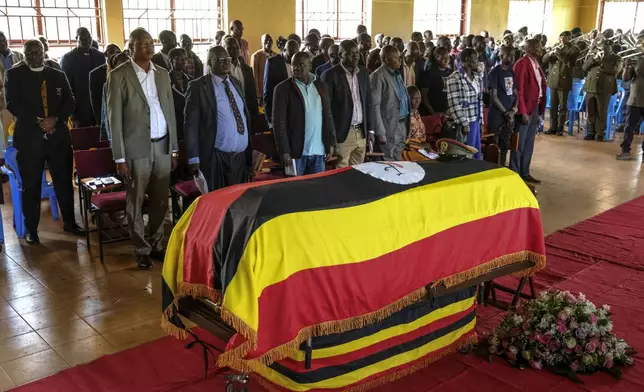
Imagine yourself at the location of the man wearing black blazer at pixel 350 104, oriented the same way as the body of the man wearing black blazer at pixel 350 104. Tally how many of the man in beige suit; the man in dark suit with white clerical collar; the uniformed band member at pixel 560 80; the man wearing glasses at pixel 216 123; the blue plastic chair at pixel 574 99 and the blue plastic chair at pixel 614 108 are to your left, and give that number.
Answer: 3

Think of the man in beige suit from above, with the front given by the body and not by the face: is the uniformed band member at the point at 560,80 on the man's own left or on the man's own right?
on the man's own left

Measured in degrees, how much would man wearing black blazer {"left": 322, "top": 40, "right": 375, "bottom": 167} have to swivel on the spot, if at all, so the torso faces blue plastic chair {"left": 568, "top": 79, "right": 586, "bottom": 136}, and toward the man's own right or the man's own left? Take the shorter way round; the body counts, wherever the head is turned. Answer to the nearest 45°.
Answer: approximately 90° to the man's own left

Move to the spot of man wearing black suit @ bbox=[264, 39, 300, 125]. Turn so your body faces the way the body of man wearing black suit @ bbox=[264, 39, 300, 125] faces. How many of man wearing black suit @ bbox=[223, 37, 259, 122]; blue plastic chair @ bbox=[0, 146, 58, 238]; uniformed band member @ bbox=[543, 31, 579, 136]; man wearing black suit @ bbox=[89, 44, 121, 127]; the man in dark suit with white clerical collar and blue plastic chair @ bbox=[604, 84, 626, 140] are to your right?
4

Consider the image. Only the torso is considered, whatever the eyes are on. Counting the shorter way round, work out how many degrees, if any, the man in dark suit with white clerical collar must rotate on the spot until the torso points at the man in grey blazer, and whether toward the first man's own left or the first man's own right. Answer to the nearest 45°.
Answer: approximately 90° to the first man's own left

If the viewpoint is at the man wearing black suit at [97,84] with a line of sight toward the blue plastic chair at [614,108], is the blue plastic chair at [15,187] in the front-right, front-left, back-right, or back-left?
back-right

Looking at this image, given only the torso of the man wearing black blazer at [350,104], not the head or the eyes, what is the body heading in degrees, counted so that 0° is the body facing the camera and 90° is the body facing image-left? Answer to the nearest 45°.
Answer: approximately 315°
